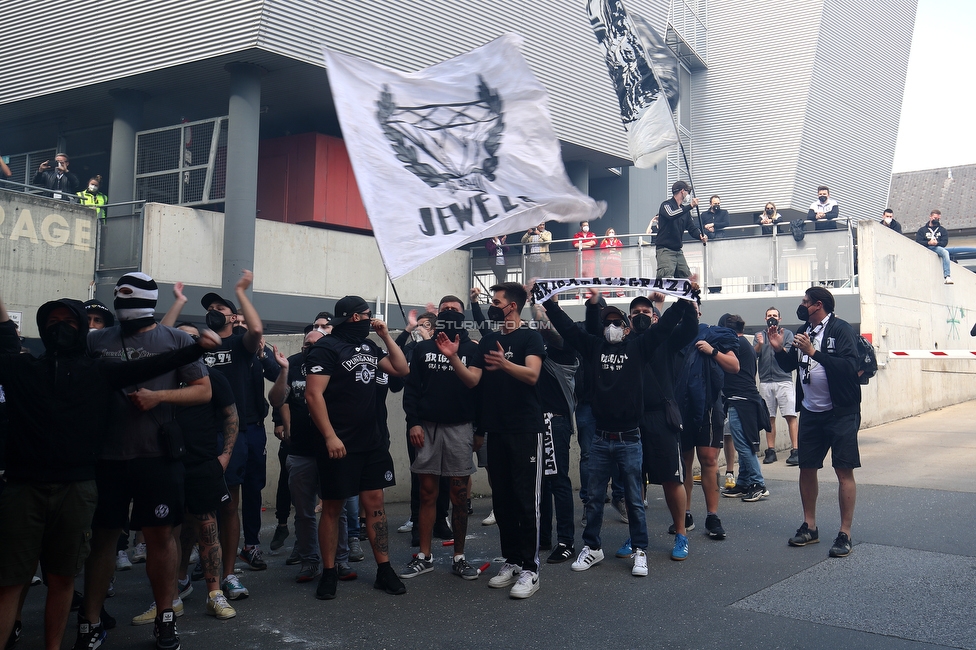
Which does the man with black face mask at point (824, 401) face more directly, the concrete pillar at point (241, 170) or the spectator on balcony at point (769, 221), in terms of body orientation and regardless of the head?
the concrete pillar

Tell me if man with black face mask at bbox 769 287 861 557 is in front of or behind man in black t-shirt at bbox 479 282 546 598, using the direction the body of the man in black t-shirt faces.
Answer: behind

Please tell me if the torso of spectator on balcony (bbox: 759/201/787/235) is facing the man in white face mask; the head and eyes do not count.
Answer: yes

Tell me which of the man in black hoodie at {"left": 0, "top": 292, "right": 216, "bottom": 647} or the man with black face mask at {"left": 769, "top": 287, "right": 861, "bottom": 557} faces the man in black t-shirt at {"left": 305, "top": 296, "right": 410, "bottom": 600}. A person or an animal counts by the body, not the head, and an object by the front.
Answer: the man with black face mask

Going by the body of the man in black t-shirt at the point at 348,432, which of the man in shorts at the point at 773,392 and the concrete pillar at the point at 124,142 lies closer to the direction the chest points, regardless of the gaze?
the man in shorts

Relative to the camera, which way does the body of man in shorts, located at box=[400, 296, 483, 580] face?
toward the camera

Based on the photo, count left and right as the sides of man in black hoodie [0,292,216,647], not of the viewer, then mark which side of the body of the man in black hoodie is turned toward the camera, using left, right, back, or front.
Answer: front

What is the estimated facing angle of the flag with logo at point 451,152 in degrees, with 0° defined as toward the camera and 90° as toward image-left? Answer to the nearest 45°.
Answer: approximately 0°

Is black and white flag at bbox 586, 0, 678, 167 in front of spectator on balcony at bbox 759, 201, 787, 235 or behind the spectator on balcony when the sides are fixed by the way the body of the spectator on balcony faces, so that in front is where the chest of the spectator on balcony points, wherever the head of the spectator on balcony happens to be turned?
in front

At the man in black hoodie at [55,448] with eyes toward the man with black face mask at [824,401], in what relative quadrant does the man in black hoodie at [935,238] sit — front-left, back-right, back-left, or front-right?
front-left

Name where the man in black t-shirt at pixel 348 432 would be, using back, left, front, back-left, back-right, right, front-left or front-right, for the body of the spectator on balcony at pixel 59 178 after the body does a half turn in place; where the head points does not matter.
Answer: back

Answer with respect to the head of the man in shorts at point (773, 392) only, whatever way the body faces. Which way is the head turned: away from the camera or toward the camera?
toward the camera

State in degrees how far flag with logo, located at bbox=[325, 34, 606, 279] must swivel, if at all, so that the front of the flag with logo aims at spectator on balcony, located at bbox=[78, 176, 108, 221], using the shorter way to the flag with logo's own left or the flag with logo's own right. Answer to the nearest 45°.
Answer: approximately 135° to the flag with logo's own right

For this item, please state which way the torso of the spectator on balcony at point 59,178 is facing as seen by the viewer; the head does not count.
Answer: toward the camera
